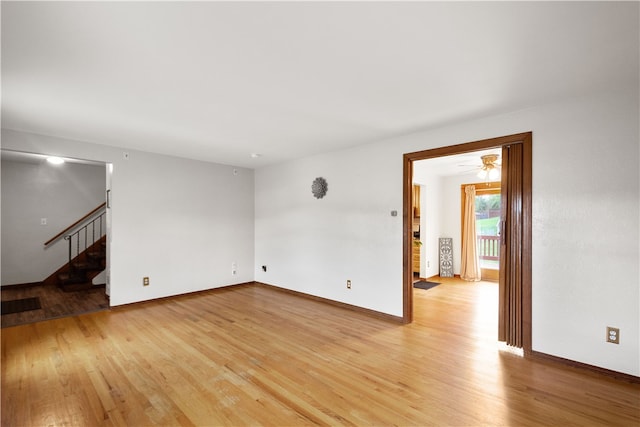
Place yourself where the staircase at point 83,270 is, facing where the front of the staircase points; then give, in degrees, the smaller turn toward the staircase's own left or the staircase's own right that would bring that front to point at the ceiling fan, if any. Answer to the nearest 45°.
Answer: approximately 90° to the staircase's own left

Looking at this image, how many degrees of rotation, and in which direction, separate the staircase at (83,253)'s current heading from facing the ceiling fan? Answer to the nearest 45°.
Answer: approximately 90° to its left

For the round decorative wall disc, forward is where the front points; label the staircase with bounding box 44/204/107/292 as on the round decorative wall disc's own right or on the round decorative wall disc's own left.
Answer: on the round decorative wall disc's own right

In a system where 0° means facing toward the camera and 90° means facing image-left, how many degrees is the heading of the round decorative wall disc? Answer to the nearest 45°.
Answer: approximately 45°
